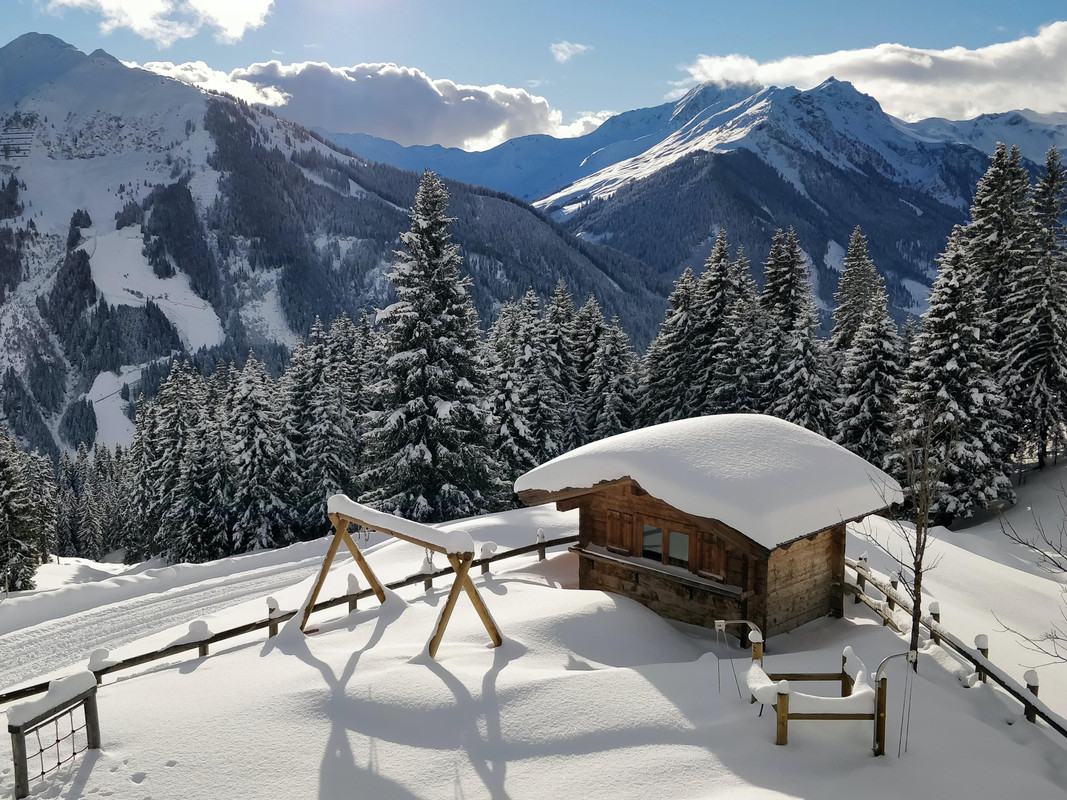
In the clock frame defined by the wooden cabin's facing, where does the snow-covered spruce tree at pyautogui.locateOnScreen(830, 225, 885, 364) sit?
The snow-covered spruce tree is roughly at 5 o'clock from the wooden cabin.

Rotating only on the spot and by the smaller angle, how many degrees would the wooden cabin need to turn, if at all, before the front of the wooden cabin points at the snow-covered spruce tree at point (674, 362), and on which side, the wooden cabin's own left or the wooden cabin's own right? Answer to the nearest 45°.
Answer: approximately 135° to the wooden cabin's own right

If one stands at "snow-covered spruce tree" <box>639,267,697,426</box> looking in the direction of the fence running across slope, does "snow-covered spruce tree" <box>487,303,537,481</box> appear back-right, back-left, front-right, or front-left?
front-right

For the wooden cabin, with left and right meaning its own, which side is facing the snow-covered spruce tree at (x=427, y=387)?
right

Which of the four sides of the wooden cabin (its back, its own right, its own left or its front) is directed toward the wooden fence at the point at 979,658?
left

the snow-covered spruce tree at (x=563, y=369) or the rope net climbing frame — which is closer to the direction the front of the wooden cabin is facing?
the rope net climbing frame

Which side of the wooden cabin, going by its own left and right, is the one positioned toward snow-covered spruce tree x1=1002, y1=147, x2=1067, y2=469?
back

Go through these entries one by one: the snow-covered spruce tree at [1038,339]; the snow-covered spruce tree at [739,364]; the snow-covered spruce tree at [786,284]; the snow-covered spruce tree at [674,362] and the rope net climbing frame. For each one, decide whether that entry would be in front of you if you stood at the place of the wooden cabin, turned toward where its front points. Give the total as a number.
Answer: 1

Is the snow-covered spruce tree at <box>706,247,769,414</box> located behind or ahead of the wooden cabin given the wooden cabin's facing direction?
behind

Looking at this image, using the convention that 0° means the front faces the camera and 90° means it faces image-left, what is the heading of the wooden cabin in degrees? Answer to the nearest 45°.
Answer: approximately 45°

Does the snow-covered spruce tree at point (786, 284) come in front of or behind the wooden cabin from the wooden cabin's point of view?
behind

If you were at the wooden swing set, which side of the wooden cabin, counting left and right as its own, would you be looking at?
front
